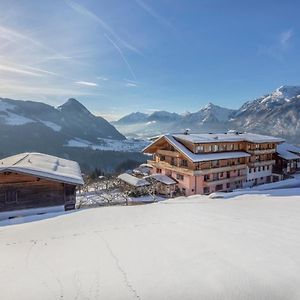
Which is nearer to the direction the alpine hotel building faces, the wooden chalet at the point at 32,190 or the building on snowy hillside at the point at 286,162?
the wooden chalet

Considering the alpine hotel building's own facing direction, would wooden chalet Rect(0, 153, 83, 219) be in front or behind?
in front

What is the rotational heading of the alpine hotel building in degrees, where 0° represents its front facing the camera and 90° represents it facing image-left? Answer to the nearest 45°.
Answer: approximately 45°

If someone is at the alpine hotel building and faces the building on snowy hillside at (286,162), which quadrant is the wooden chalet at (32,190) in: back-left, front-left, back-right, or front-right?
back-right

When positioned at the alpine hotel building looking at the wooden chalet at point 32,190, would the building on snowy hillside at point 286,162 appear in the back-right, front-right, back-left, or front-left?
back-left

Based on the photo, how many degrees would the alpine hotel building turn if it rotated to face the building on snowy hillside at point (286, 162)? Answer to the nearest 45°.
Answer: approximately 180°
